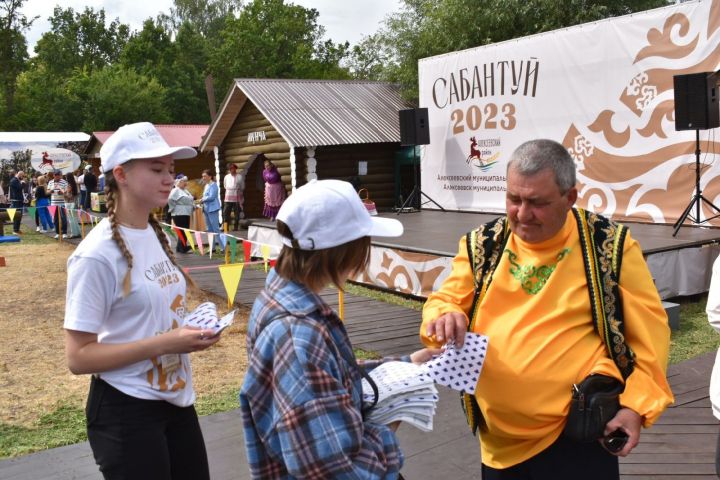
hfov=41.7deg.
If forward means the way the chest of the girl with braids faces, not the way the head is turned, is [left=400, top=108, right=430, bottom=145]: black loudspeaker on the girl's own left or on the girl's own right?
on the girl's own left

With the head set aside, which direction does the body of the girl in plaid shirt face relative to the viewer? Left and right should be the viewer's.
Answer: facing to the right of the viewer

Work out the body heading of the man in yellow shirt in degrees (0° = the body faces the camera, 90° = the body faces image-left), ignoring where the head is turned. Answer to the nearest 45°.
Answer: approximately 45°

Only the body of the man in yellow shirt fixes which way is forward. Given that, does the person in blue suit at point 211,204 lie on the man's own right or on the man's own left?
on the man's own right

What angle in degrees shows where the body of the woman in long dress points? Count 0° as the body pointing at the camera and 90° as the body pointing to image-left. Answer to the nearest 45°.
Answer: approximately 45°
